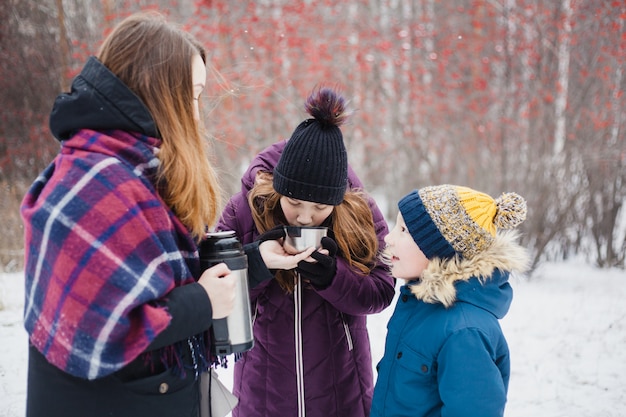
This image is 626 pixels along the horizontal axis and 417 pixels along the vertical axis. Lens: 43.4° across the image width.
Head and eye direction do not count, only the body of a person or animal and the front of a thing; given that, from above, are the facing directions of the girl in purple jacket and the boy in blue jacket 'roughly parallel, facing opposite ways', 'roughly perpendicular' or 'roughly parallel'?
roughly perpendicular

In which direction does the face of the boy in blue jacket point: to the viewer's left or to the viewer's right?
to the viewer's left

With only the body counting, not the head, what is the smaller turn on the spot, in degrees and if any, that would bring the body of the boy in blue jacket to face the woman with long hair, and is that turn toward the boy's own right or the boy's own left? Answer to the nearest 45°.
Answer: approximately 45° to the boy's own left

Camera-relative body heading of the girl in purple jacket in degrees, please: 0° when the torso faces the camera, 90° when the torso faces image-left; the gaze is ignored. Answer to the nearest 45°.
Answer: approximately 0°

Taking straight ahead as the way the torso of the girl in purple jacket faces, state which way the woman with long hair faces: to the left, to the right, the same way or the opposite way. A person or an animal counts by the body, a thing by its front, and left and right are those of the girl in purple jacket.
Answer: to the left

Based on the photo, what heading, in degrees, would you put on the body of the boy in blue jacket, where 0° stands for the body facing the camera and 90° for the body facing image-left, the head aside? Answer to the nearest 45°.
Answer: approximately 90°

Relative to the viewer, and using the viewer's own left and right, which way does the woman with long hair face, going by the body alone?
facing to the right of the viewer

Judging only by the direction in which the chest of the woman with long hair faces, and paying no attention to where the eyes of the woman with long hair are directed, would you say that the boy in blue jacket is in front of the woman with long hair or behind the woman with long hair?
in front
